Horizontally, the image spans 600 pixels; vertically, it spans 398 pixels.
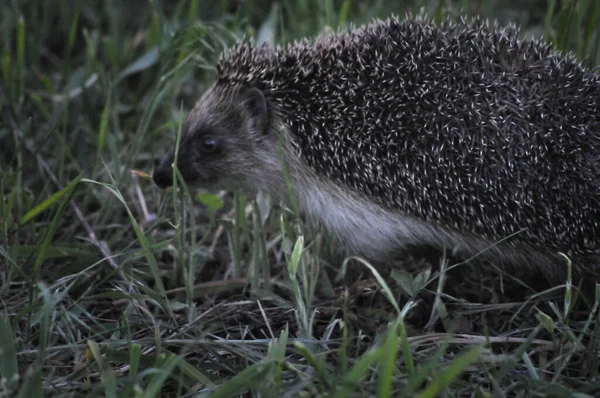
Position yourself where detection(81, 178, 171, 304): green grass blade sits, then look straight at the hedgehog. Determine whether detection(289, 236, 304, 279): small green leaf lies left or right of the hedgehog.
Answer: right

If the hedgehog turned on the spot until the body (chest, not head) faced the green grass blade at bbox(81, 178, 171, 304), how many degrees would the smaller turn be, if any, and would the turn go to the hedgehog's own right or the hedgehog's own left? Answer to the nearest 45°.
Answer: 0° — it already faces it

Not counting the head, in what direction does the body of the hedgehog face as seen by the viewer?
to the viewer's left

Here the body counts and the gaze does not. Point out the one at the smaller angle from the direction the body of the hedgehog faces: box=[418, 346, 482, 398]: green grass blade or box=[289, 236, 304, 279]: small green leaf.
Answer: the small green leaf

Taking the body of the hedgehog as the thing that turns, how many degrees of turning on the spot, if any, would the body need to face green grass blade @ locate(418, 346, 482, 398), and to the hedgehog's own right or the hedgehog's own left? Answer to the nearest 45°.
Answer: approximately 90° to the hedgehog's own left

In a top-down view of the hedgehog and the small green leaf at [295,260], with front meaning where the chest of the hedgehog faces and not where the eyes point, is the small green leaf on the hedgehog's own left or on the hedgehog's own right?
on the hedgehog's own left

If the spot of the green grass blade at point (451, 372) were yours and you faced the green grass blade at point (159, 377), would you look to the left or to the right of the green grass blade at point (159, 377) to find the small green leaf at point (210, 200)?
right
